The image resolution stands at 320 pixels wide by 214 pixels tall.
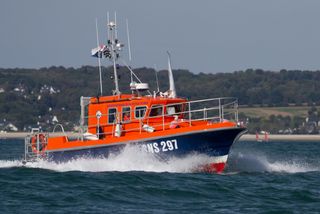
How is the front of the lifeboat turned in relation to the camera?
facing the viewer and to the right of the viewer
